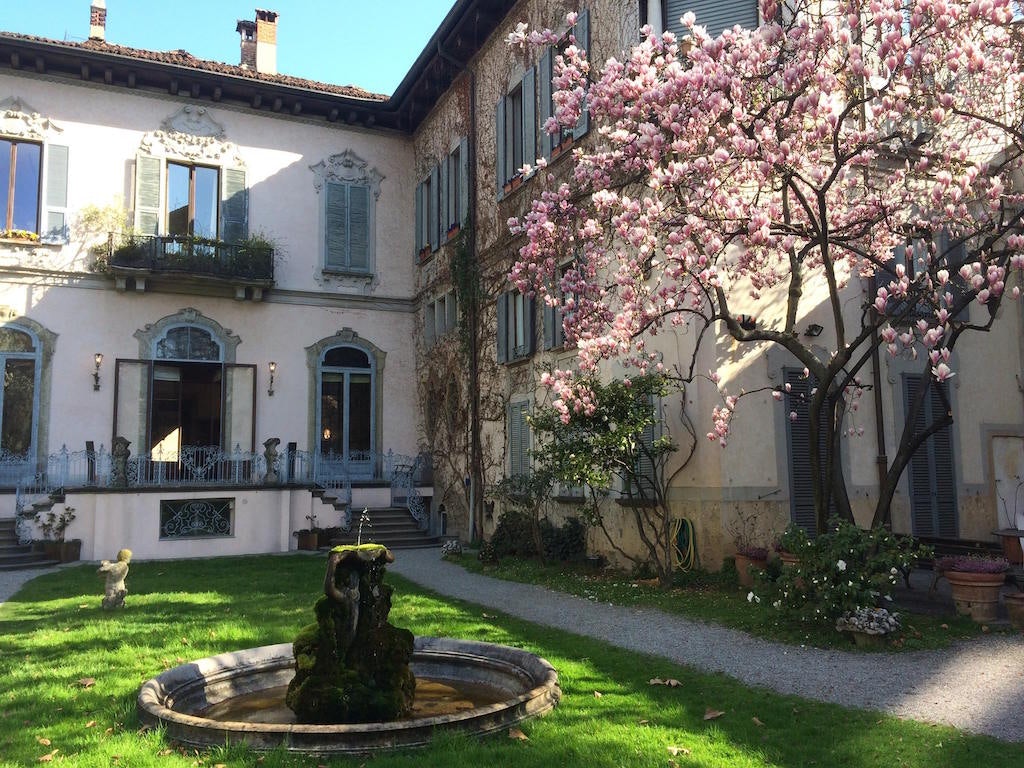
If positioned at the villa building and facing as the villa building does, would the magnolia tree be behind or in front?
in front

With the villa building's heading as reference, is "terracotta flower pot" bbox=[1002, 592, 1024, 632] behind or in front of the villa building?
in front

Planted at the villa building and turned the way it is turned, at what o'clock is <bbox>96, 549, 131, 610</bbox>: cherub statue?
The cherub statue is roughly at 12 o'clock from the villa building.

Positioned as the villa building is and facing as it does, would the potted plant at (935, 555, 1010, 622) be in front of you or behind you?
in front

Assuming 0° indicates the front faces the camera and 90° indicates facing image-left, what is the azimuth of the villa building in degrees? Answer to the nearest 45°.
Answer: approximately 0°

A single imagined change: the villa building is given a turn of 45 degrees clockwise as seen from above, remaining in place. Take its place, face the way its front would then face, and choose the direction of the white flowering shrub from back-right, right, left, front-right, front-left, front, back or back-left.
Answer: left

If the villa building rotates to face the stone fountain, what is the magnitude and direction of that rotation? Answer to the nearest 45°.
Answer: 0° — it already faces it

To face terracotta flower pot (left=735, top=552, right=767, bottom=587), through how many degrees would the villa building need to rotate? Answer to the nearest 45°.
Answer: approximately 45° to its left
